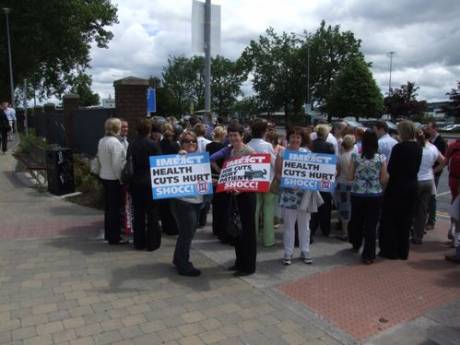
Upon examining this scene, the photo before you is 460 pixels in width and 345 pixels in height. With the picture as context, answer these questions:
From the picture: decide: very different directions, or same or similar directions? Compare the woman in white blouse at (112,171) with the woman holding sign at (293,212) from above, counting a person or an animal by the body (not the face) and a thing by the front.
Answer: very different directions

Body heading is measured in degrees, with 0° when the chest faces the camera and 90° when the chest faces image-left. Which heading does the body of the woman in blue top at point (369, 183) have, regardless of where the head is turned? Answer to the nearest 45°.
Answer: approximately 180°

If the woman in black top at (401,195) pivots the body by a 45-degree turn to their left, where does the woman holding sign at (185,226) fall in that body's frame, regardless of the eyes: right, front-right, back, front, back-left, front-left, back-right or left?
left

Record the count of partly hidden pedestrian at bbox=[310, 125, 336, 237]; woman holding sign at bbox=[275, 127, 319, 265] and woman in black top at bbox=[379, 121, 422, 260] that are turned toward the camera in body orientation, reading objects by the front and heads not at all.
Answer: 1

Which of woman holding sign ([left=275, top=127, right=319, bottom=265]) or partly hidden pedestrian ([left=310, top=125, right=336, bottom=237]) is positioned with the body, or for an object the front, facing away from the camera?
the partly hidden pedestrian

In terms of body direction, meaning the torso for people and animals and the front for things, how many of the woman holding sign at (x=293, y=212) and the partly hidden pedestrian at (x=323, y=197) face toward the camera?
1

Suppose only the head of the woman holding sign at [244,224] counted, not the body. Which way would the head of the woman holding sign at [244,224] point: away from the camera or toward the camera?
toward the camera

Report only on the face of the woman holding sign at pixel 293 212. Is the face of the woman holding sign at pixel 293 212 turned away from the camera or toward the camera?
toward the camera

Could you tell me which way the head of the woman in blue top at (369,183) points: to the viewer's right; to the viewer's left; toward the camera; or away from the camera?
away from the camera

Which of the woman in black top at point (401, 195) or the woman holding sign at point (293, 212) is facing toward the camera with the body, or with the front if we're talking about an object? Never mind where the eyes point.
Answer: the woman holding sign

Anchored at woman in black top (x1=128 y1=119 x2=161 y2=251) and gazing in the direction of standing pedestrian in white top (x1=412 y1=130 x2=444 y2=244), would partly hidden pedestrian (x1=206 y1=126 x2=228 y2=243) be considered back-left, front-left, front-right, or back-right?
front-left

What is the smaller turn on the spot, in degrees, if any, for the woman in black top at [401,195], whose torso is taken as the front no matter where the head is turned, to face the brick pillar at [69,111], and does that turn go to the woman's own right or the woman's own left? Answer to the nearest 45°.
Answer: approximately 45° to the woman's own left

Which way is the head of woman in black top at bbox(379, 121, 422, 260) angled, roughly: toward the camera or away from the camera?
away from the camera

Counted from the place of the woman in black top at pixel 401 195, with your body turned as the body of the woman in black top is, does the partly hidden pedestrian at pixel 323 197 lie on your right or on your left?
on your left

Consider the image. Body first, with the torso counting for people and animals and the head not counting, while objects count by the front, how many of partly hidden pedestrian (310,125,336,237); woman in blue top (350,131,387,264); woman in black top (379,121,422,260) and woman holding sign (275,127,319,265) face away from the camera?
3

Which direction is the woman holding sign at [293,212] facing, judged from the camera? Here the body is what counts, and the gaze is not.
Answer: toward the camera

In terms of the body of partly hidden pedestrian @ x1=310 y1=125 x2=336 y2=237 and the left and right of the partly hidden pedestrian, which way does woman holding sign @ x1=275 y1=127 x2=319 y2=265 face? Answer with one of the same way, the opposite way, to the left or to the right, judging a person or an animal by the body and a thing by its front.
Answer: the opposite way

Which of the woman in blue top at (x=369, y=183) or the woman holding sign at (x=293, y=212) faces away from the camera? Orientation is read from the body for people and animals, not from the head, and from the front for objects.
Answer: the woman in blue top

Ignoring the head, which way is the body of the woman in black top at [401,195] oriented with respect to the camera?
away from the camera

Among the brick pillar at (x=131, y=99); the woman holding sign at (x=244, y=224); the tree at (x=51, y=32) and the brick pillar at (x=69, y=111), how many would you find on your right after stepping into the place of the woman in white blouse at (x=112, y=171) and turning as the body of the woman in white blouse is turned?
1
